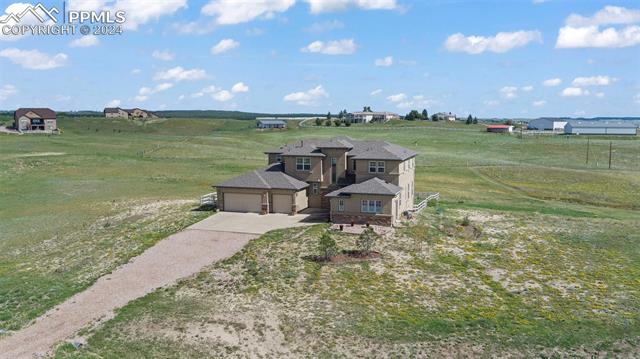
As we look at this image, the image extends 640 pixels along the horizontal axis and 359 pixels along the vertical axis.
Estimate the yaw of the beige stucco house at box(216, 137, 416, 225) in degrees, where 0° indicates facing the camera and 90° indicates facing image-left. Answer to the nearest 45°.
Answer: approximately 0°

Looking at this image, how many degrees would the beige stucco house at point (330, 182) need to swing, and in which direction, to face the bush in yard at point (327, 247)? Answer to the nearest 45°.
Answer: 0° — it already faces it

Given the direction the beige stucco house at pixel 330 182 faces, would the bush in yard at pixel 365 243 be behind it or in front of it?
in front
